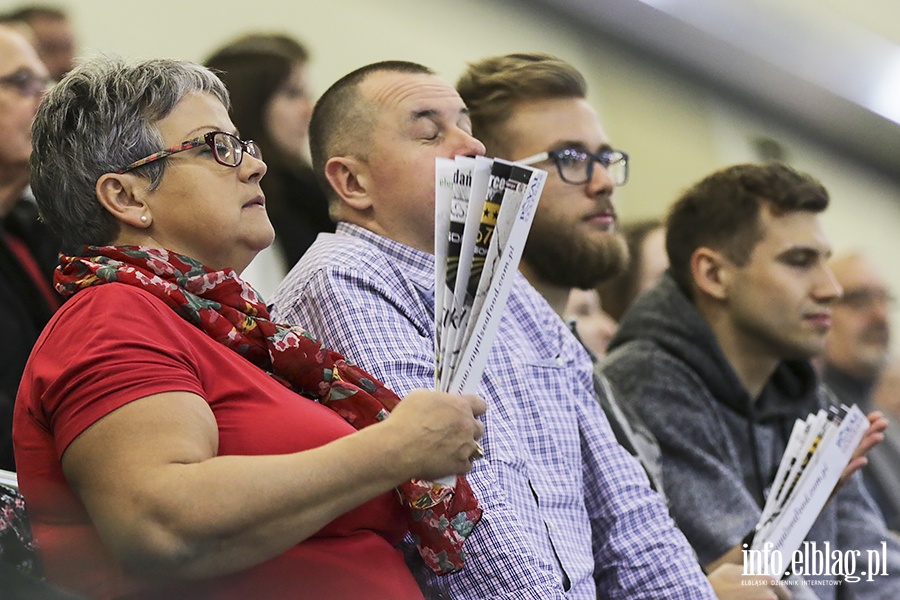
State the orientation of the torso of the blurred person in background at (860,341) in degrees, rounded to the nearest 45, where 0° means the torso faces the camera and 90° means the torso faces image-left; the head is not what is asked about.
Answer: approximately 315°

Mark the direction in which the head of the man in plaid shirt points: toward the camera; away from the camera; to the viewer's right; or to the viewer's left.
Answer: to the viewer's right

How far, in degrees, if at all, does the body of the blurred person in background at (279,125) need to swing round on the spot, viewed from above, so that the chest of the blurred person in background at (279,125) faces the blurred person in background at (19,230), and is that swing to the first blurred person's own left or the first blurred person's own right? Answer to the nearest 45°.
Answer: approximately 135° to the first blurred person's own right

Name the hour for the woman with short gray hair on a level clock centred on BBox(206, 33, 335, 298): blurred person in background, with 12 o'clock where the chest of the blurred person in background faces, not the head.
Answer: The woman with short gray hair is roughly at 3 o'clock from the blurred person in background.

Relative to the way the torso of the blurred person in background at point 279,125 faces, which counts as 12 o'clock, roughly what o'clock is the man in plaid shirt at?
The man in plaid shirt is roughly at 2 o'clock from the blurred person in background.

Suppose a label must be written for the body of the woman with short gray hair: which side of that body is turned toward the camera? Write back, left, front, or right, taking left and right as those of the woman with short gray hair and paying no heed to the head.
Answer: right

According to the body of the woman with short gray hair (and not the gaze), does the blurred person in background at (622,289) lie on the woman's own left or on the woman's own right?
on the woman's own left

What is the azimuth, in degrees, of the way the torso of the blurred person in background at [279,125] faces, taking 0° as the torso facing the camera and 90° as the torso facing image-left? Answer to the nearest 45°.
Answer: approximately 270°

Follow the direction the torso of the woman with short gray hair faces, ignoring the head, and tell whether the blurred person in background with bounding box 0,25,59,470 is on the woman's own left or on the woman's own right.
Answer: on the woman's own left
